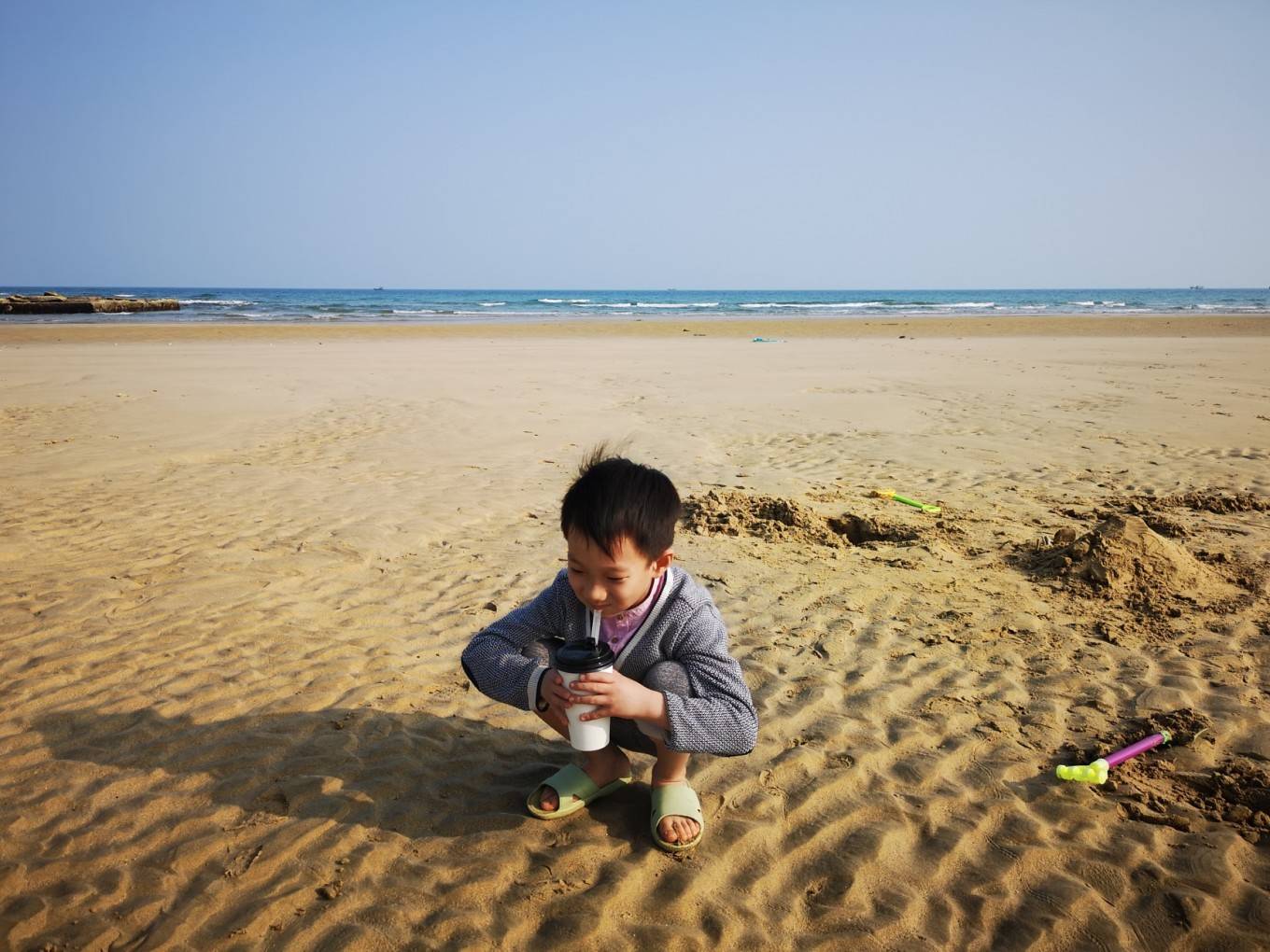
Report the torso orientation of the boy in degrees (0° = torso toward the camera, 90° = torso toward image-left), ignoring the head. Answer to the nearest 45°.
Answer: approximately 45°

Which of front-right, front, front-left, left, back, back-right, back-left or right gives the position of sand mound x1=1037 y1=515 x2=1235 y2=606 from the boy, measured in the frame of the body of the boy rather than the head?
back

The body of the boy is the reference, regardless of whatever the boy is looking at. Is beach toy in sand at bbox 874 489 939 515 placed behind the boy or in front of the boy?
behind

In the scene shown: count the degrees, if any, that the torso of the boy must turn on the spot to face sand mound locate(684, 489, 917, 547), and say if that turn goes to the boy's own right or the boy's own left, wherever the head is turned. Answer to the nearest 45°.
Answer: approximately 135° to the boy's own right

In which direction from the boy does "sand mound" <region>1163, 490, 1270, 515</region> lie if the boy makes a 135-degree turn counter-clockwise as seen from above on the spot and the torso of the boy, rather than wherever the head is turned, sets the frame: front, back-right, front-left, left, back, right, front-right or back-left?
front-left

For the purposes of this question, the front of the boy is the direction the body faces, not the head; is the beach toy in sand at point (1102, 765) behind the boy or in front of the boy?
behind

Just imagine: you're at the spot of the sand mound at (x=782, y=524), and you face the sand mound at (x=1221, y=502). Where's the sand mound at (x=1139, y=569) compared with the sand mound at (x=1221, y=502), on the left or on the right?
right
